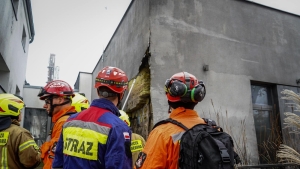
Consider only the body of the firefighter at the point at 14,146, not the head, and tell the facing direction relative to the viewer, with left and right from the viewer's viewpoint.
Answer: facing away from the viewer and to the right of the viewer

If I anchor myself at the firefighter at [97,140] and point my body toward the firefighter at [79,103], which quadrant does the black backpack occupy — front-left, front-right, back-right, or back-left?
back-right

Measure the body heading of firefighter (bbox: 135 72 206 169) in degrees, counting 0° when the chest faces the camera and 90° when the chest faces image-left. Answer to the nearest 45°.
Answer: approximately 135°
